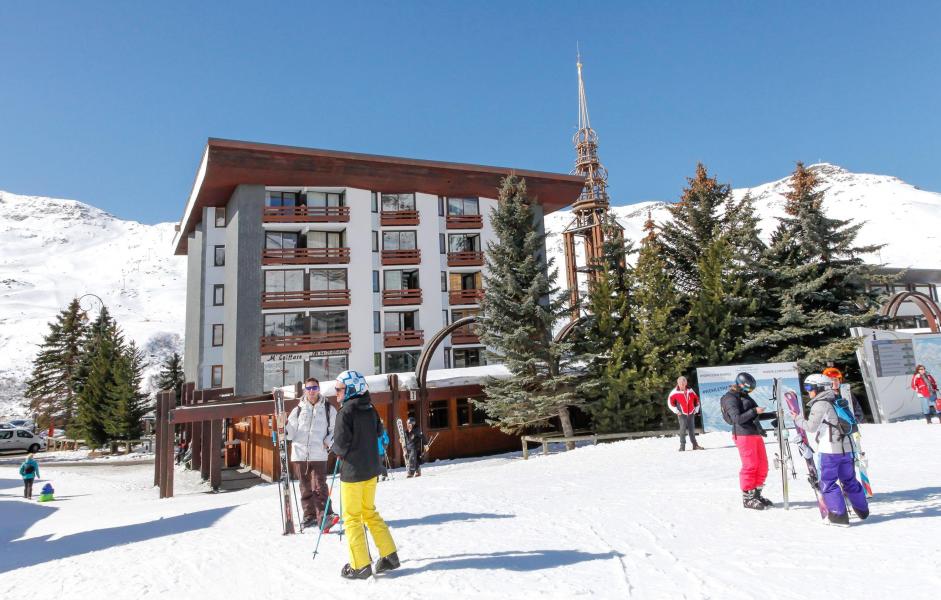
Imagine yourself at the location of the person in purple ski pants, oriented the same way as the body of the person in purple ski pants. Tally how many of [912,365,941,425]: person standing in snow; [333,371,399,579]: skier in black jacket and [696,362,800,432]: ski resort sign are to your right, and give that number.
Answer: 2

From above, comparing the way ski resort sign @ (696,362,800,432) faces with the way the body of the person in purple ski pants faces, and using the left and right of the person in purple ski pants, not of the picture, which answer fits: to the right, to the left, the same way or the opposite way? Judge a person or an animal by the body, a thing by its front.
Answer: to the left

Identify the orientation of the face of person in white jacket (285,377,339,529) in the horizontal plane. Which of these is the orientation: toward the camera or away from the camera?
toward the camera

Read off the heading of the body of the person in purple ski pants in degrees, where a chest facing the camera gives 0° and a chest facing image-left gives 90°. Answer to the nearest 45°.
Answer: approximately 90°

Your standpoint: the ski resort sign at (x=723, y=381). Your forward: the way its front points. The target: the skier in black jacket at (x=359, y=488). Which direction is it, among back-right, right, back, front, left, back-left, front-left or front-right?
front

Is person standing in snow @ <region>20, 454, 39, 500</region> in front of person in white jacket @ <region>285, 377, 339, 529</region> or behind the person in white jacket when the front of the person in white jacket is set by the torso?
behind

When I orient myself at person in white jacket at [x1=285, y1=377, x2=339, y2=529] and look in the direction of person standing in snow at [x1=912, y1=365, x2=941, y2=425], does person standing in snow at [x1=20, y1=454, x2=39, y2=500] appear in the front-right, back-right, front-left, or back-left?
back-left

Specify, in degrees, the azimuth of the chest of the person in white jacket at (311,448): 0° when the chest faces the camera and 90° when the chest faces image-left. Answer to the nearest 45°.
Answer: approximately 0°

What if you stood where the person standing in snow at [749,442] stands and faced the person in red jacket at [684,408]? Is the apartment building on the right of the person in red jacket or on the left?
left

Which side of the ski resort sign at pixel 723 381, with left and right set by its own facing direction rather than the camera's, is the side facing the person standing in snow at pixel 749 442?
front

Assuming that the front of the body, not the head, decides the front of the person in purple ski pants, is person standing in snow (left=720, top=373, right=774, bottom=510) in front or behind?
in front

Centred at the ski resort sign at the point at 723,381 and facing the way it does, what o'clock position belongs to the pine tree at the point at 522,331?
The pine tree is roughly at 3 o'clock from the ski resort sign.

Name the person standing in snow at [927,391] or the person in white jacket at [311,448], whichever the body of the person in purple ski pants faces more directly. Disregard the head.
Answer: the person in white jacket

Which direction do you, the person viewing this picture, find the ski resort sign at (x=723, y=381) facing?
facing the viewer

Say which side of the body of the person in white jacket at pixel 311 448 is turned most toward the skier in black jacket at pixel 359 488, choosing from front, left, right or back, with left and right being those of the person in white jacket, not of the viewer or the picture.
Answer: front

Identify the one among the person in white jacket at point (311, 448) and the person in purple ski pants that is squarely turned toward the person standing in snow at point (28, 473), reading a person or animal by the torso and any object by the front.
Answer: the person in purple ski pants

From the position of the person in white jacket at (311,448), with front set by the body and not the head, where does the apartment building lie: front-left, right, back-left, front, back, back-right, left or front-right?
back

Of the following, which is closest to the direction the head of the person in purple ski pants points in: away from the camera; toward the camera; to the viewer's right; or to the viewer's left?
to the viewer's left
